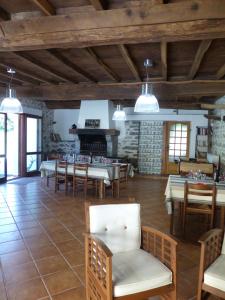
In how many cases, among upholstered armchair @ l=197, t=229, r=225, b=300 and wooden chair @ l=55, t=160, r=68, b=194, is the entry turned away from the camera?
1

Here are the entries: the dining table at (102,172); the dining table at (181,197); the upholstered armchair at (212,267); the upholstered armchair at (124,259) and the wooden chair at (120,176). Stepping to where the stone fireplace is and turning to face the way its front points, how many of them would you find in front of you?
5

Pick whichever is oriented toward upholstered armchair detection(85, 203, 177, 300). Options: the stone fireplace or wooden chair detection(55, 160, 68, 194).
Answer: the stone fireplace

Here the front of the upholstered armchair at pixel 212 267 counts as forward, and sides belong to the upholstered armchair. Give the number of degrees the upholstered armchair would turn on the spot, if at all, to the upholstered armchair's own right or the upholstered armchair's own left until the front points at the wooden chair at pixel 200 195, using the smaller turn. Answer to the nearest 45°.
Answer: approximately 135° to the upholstered armchair's own right

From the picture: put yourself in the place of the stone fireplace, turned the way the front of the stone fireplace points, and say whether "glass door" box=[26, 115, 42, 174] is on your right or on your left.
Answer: on your right

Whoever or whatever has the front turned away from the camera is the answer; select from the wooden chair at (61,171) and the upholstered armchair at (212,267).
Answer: the wooden chair

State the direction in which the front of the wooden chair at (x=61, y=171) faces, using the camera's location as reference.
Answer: facing away from the viewer

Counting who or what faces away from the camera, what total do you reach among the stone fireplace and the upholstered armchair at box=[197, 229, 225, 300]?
0

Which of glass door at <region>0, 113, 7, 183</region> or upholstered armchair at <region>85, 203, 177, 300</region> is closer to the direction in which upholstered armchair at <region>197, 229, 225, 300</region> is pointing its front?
the upholstered armchair

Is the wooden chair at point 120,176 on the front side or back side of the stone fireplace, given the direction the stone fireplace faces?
on the front side

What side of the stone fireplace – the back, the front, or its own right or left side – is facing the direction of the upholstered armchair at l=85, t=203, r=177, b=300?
front

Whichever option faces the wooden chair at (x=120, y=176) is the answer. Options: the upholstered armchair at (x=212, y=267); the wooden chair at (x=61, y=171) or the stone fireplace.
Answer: the stone fireplace

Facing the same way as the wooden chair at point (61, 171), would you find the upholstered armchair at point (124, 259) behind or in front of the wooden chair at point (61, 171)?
behind

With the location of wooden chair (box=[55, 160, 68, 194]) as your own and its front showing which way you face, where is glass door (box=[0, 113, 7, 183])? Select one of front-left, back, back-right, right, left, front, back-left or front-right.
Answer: front-left

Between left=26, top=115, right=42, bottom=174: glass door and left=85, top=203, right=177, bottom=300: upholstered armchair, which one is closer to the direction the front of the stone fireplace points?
the upholstered armchair

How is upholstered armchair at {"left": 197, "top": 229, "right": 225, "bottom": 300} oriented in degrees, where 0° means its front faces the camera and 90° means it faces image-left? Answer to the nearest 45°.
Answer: approximately 45°

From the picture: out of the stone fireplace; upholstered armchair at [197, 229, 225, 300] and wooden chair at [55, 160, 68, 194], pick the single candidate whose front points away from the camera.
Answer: the wooden chair

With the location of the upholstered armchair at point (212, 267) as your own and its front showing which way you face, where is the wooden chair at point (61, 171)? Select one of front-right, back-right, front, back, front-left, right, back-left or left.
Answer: right
